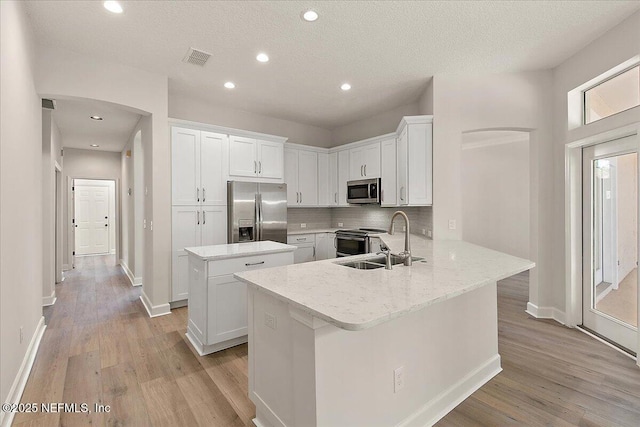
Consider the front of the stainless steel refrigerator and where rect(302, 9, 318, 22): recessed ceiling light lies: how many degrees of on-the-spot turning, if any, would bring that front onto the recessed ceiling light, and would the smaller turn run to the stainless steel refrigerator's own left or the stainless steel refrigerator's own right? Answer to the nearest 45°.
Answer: approximately 45° to the stainless steel refrigerator's own right

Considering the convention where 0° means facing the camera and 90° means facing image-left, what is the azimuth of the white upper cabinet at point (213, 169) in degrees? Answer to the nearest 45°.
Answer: approximately 0°

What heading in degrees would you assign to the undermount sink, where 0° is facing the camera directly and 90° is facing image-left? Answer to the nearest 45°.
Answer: approximately 135°

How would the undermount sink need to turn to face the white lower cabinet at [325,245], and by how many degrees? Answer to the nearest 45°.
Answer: approximately 45° to its right

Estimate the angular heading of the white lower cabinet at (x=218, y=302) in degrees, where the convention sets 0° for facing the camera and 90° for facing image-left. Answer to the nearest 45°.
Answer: approximately 315°

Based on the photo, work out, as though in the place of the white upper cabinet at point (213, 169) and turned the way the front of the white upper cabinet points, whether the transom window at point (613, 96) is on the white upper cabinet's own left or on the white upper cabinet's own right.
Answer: on the white upper cabinet's own left

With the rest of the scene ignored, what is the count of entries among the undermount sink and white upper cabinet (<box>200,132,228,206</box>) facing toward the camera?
1

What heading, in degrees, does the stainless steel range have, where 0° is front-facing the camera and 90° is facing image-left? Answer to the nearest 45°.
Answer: approximately 45°
